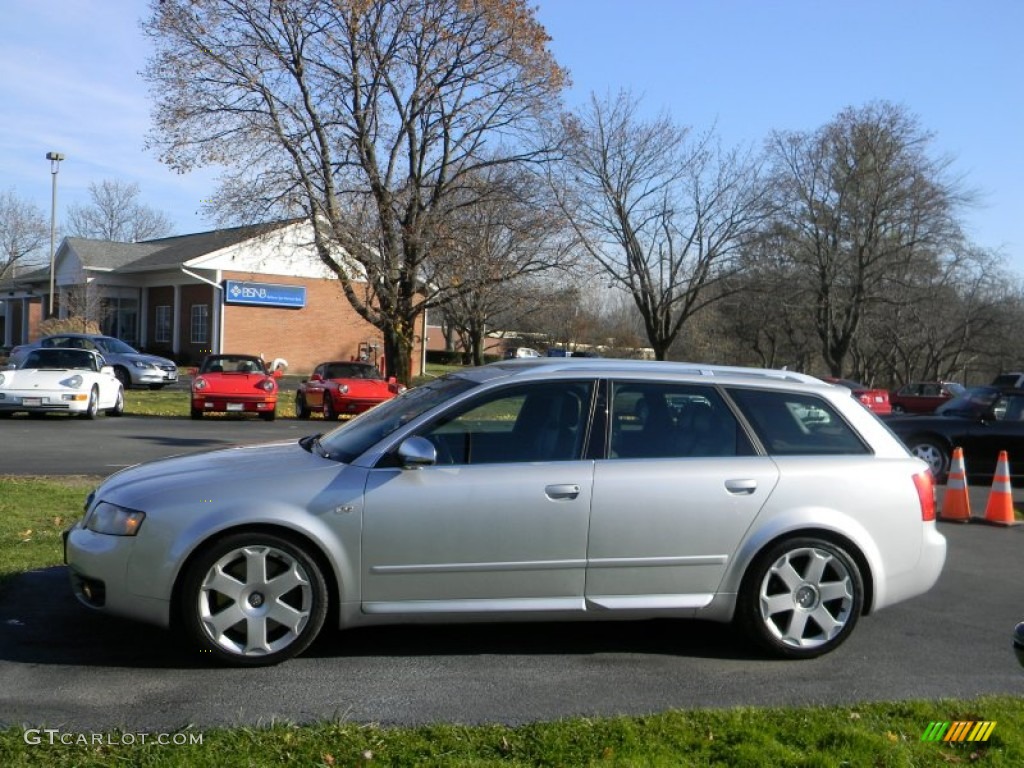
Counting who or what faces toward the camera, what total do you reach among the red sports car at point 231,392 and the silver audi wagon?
1

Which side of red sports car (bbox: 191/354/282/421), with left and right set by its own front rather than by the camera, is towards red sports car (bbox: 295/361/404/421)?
left

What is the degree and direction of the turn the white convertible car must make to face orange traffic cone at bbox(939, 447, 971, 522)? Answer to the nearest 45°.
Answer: approximately 90° to its left

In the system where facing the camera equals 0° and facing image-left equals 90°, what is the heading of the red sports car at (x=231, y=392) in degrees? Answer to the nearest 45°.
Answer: approximately 0°

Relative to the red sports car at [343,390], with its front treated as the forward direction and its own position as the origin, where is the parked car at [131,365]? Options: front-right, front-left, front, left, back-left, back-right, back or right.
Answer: back

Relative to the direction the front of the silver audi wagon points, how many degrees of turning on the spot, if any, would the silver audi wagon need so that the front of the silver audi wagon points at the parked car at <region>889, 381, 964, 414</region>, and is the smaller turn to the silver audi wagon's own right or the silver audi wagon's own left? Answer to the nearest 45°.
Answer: approximately 135° to the silver audi wagon's own right

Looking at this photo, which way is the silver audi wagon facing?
to the viewer's left

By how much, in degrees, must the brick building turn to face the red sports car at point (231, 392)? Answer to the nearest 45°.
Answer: approximately 45° to its left

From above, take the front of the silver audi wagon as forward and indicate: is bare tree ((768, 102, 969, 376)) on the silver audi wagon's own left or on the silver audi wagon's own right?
on the silver audi wagon's own right

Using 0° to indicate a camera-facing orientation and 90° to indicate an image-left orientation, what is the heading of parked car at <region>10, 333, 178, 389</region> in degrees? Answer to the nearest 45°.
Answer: approximately 315°
